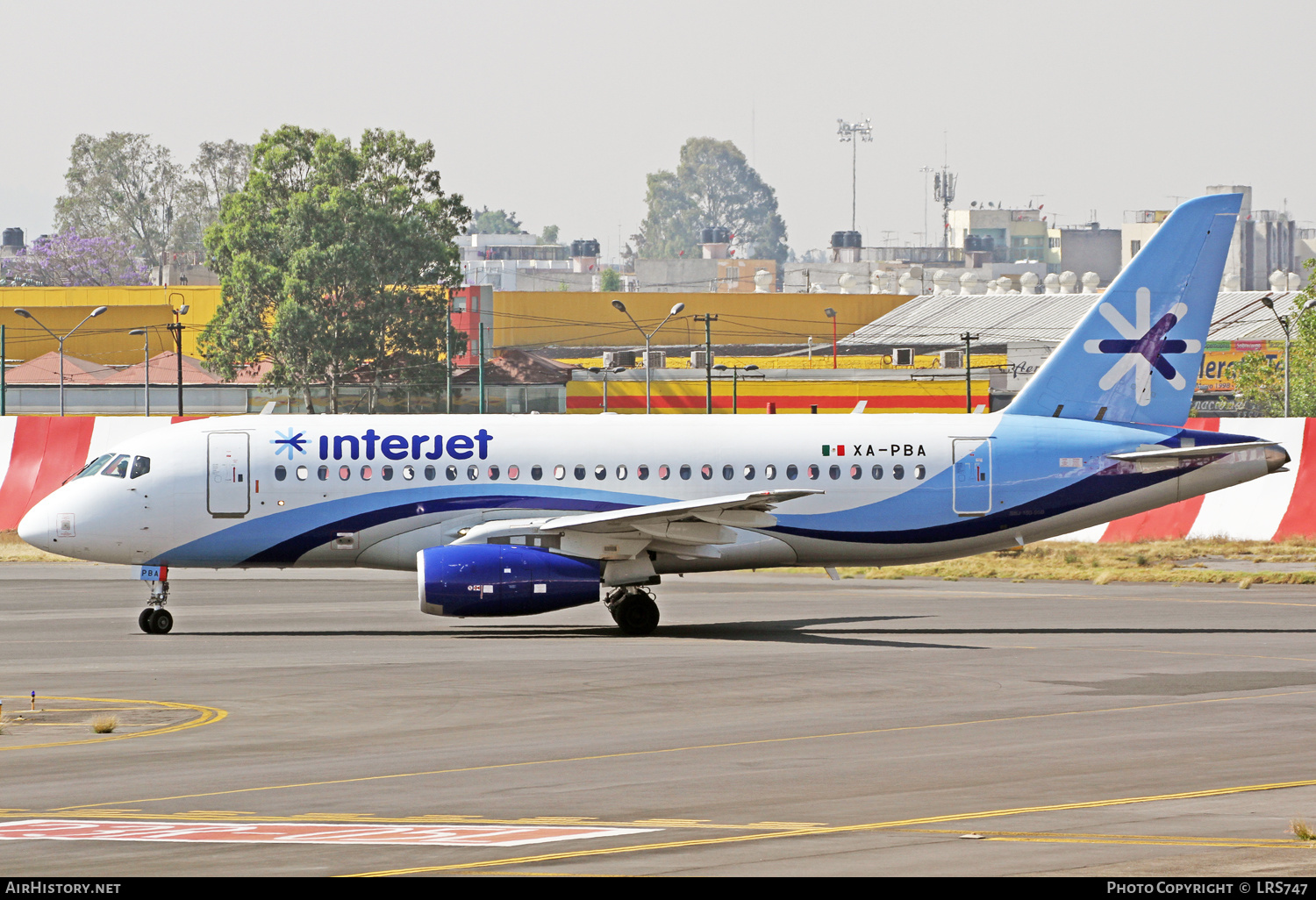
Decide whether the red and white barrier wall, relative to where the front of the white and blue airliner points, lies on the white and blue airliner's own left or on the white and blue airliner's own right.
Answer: on the white and blue airliner's own right

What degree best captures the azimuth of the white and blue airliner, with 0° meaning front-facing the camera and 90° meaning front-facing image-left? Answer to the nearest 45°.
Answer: approximately 90°
